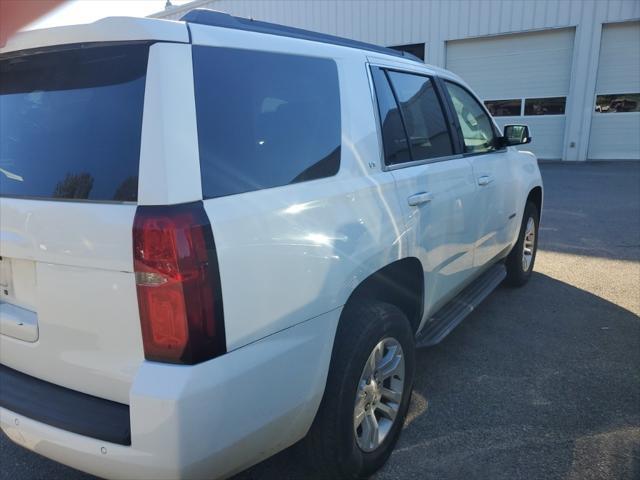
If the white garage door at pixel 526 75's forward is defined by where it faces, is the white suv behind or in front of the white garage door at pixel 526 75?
in front

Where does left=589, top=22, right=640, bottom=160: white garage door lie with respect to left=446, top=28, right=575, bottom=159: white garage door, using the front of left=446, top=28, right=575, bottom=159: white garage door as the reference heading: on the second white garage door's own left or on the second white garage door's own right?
on the second white garage door's own left

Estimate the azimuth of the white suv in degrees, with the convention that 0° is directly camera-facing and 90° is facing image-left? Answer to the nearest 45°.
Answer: approximately 225°

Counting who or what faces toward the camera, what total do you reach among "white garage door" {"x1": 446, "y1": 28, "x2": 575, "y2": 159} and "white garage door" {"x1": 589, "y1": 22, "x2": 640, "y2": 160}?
2

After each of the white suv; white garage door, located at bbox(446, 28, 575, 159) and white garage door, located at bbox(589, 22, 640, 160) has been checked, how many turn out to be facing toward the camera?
2

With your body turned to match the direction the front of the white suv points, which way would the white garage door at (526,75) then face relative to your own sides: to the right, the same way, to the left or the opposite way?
the opposite way

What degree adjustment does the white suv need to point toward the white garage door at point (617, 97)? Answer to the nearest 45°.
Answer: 0° — it already faces it

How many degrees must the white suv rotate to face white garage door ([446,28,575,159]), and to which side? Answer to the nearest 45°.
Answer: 0° — it already faces it

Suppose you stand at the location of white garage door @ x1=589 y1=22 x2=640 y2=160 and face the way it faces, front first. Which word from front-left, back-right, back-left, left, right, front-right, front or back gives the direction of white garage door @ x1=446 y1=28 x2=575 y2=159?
right

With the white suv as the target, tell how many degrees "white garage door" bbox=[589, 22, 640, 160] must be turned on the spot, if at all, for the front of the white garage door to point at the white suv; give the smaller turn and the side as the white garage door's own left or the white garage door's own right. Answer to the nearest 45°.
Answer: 0° — it already faces it

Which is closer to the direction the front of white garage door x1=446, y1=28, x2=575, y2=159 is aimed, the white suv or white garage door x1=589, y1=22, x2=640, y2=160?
the white suv

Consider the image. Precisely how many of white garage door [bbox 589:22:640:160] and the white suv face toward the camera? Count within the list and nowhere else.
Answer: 1
